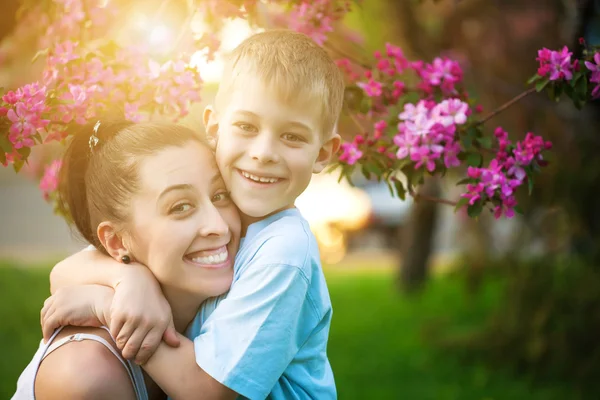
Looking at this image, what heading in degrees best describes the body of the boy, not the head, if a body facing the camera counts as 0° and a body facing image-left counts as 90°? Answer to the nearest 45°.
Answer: approximately 90°
